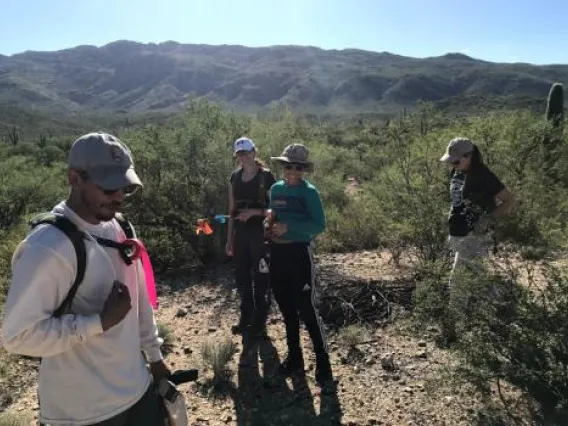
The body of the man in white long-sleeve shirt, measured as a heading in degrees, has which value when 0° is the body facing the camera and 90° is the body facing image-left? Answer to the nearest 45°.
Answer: approximately 315°

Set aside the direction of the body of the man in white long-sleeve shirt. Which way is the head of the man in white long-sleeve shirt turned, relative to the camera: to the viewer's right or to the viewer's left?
to the viewer's right

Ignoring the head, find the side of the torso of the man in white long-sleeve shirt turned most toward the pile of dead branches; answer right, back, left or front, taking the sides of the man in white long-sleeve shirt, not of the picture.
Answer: left
